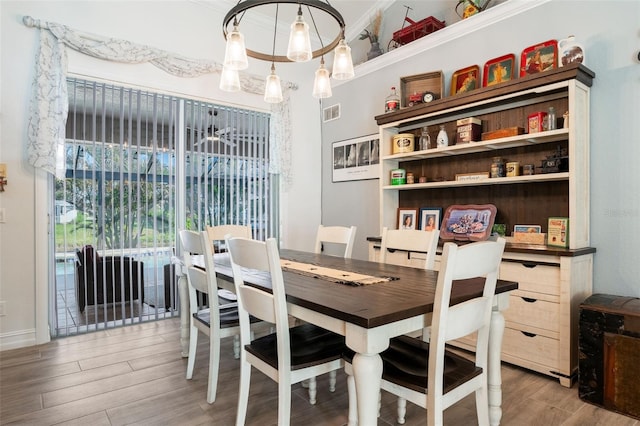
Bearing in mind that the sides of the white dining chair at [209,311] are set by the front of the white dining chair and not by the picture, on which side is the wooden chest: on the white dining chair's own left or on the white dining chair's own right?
on the white dining chair's own right

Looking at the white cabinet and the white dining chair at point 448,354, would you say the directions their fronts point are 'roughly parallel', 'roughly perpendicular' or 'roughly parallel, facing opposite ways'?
roughly perpendicular

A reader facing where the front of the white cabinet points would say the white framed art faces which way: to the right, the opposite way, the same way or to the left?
the same way

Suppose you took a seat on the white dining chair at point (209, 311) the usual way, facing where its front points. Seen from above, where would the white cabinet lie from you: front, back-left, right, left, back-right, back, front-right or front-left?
front-right

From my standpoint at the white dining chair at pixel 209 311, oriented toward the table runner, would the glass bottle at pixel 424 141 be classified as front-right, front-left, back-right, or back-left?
front-left

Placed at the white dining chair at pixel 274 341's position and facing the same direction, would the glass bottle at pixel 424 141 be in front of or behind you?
in front

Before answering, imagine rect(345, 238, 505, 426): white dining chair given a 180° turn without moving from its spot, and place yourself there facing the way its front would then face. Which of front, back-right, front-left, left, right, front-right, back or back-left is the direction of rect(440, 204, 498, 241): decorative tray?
back-left

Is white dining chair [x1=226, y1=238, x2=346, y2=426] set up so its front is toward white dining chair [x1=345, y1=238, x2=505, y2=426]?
no

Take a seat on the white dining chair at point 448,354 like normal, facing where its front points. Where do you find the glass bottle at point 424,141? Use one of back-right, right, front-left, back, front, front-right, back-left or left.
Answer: front-right

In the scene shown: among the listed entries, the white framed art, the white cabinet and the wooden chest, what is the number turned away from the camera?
0

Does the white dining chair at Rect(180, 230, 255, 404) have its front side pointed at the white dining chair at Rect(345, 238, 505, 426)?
no

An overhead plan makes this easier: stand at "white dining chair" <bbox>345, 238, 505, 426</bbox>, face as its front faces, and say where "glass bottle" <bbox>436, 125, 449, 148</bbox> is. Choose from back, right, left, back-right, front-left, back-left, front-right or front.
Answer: front-right

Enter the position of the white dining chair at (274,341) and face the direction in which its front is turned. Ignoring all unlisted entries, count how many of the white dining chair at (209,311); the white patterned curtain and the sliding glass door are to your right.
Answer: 0

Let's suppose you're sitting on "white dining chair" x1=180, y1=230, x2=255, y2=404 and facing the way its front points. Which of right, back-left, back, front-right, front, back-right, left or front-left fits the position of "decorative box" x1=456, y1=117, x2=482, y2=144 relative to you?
front-right

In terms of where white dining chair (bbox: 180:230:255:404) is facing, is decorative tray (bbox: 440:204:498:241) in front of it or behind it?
in front

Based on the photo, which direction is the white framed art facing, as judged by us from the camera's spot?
facing the viewer and to the left of the viewer

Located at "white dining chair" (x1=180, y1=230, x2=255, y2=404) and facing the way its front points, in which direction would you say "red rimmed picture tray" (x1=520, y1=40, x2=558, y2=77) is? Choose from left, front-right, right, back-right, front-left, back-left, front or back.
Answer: front-right
